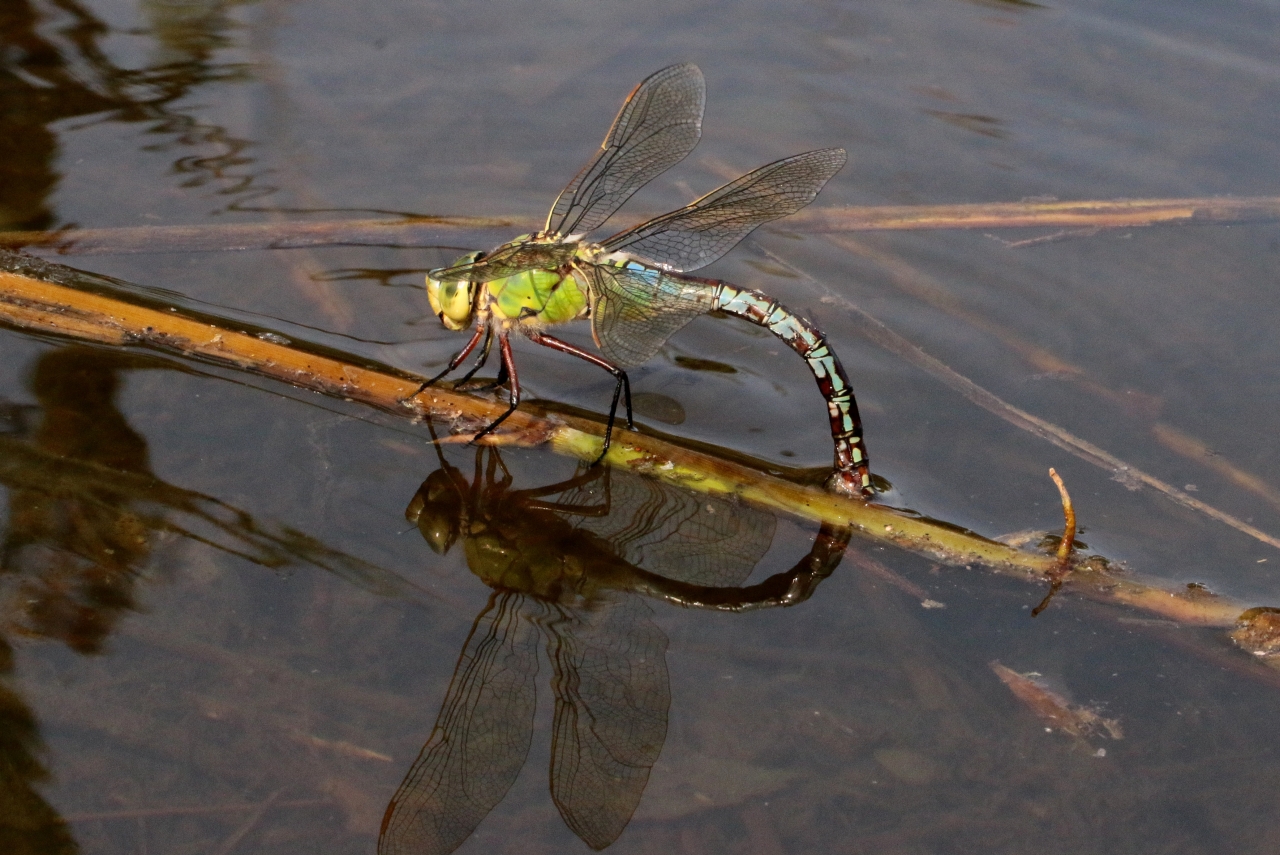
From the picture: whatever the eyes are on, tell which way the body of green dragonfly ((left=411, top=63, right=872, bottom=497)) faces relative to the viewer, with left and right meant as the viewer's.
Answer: facing to the left of the viewer

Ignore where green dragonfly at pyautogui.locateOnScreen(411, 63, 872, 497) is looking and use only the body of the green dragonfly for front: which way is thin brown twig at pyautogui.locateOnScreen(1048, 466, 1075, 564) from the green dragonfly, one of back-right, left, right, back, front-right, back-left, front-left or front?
back-left
